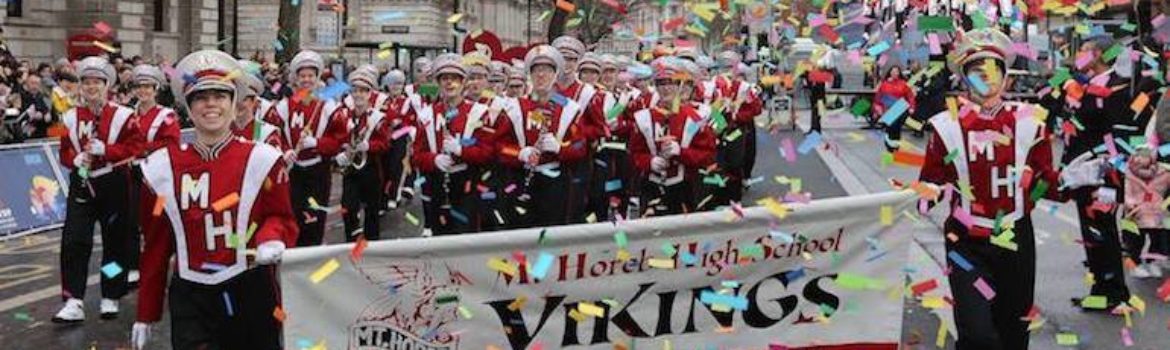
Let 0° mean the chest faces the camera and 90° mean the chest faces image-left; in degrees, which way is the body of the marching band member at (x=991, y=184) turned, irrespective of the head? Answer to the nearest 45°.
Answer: approximately 0°

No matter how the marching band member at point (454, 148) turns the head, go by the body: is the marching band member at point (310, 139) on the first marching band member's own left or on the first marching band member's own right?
on the first marching band member's own right

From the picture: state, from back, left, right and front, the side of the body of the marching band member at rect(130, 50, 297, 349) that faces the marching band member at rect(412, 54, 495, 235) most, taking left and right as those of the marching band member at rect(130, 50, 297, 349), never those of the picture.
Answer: back

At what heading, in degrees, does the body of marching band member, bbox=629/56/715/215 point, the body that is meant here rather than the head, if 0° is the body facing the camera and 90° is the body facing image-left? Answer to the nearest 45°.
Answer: approximately 0°

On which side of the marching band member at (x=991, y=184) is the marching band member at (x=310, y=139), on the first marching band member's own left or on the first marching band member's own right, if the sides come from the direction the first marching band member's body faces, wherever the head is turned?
on the first marching band member's own right

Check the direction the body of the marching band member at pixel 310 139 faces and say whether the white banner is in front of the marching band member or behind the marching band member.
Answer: in front

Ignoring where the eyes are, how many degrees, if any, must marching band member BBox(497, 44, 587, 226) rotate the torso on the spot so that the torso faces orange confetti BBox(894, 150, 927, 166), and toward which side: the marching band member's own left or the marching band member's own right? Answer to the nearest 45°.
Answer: approximately 45° to the marching band member's own left
